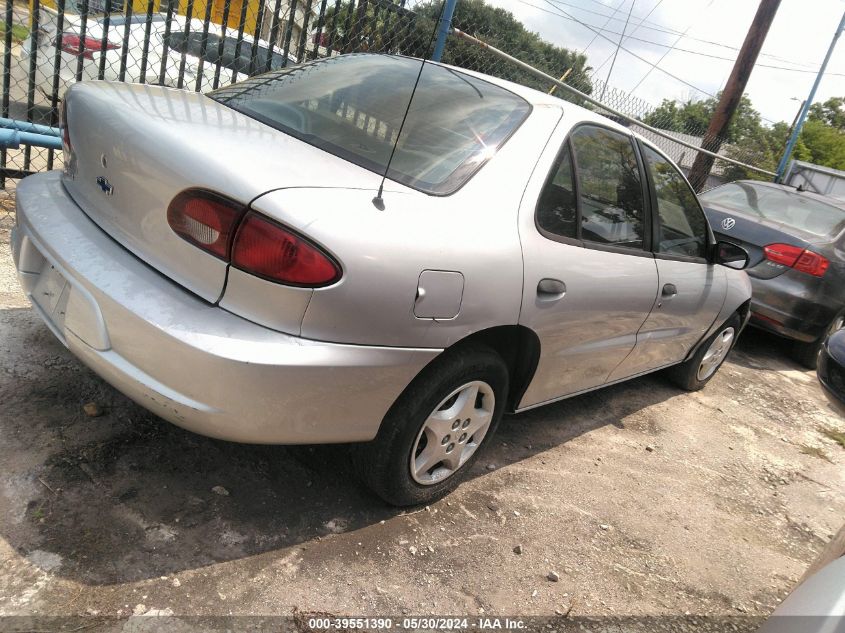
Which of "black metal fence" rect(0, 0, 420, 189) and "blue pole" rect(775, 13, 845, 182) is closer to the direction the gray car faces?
the blue pole

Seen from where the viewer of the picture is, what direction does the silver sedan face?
facing away from the viewer and to the right of the viewer

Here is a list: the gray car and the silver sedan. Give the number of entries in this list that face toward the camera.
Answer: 0

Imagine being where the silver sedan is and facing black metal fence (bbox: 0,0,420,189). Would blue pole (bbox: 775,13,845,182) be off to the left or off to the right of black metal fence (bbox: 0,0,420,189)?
right

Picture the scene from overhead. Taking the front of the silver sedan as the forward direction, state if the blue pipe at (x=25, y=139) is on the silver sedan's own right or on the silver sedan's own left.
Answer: on the silver sedan's own left

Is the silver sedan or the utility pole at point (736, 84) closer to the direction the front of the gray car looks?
the utility pole

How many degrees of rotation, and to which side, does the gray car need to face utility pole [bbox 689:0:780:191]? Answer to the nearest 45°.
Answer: approximately 45° to its left

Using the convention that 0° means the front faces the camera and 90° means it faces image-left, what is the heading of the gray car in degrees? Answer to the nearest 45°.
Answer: approximately 225°

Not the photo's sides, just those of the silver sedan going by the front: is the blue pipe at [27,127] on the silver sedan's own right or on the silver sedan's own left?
on the silver sedan's own left

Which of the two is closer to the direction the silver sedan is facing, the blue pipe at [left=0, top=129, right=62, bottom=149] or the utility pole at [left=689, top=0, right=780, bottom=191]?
the utility pole

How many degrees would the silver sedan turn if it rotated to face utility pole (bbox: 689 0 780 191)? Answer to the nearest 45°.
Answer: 0° — it already faces it

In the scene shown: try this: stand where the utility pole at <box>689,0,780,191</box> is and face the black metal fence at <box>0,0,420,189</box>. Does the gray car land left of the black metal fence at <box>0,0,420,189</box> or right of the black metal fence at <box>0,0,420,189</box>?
left
